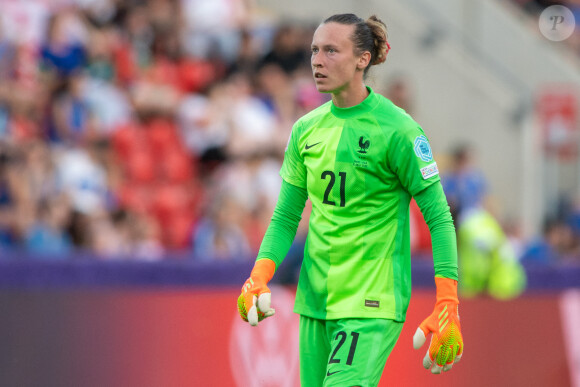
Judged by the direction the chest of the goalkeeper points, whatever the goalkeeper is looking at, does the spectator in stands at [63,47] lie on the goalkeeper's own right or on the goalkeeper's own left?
on the goalkeeper's own right

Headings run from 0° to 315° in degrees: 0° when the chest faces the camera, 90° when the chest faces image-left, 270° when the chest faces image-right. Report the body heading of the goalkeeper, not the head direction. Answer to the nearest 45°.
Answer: approximately 45°

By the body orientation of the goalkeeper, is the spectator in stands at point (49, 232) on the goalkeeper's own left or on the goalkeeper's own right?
on the goalkeeper's own right

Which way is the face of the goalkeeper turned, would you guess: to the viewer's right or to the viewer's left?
to the viewer's left

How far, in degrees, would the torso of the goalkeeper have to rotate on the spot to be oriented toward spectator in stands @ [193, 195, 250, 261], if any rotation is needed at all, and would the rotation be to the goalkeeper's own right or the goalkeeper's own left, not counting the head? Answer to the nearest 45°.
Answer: approximately 135° to the goalkeeper's own right

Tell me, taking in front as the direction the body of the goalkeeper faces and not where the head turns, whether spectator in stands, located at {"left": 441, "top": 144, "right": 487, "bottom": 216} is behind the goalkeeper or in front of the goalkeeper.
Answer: behind
